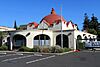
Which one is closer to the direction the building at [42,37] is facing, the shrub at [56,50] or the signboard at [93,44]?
the shrub

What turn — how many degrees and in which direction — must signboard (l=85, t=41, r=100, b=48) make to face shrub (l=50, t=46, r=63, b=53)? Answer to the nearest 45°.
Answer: approximately 45° to its right

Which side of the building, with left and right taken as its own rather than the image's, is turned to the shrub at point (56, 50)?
front

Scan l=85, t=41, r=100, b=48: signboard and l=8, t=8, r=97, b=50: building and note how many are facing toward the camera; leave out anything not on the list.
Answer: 2

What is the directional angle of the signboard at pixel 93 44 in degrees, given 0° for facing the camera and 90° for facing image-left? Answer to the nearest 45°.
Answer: approximately 0°

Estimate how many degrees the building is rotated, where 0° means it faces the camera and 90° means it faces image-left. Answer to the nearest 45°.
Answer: approximately 0°
